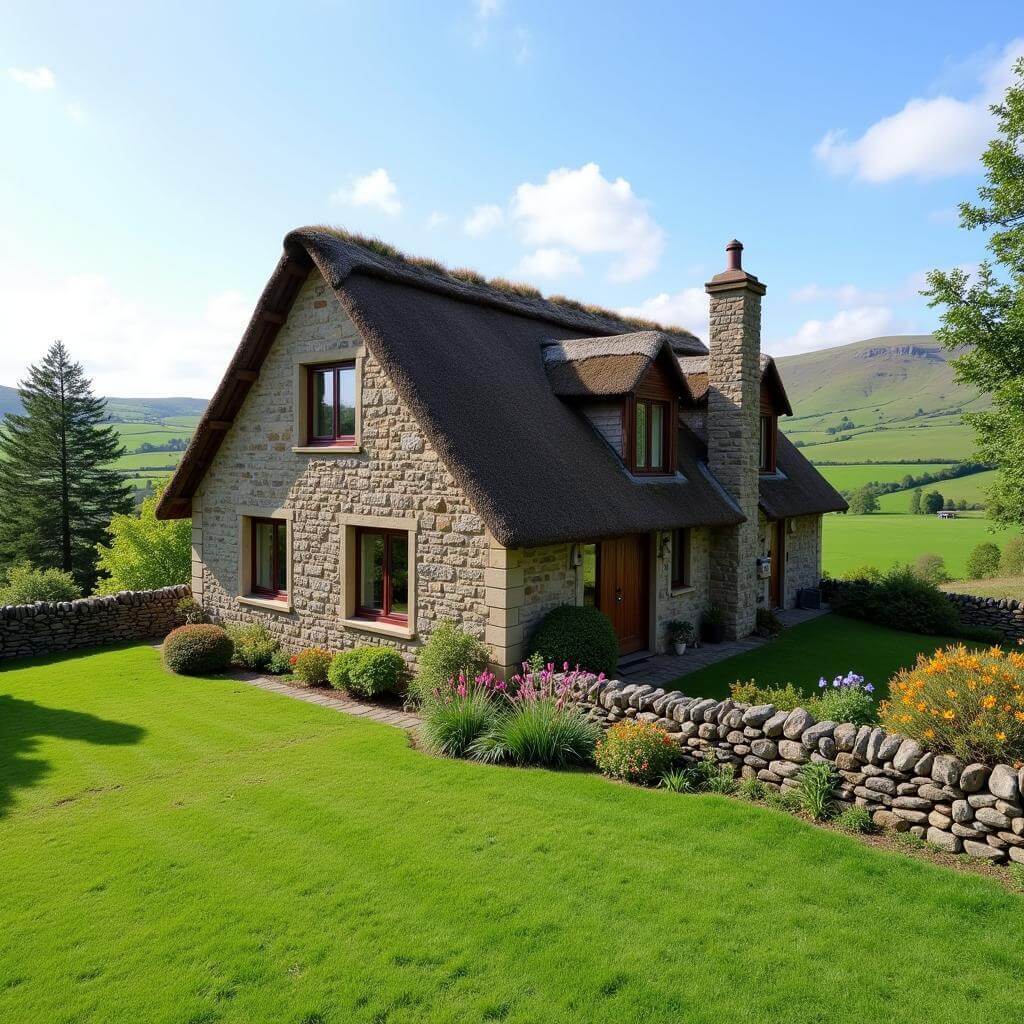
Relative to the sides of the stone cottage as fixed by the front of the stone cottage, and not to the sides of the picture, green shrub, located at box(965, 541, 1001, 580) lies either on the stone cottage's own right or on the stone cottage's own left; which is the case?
on the stone cottage's own left

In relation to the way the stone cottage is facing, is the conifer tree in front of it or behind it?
behind

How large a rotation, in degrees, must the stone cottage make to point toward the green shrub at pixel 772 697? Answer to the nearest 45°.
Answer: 0° — it already faces it

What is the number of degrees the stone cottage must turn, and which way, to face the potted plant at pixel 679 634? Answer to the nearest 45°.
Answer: approximately 45° to its left

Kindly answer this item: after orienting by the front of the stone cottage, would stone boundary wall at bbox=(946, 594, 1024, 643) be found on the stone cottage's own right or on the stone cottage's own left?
on the stone cottage's own left

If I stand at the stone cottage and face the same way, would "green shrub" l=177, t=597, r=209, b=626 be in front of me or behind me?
behind

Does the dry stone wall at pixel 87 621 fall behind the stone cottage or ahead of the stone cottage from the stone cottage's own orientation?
behind

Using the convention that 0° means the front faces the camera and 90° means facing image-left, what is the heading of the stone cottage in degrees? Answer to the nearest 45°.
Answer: approximately 315°
